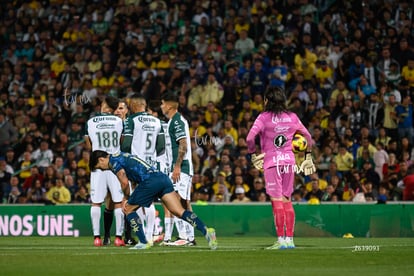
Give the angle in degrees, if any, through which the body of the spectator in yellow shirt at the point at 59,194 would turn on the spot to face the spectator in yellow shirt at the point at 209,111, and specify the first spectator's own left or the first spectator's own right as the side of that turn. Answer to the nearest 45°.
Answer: approximately 90° to the first spectator's own left

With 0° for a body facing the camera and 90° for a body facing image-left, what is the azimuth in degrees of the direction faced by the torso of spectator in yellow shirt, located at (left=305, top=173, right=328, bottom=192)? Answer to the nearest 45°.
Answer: approximately 0°

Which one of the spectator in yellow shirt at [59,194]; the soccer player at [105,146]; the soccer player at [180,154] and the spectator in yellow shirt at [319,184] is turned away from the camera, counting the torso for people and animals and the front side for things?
the soccer player at [105,146]

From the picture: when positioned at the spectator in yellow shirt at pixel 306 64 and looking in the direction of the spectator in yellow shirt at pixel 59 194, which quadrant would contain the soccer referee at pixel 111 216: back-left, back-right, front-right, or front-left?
front-left

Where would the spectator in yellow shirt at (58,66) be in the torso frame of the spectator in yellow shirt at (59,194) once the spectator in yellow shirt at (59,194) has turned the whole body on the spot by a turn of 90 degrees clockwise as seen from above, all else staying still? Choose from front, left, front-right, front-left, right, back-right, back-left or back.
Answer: right

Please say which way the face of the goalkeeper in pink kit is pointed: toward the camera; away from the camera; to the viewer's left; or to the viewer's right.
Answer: away from the camera

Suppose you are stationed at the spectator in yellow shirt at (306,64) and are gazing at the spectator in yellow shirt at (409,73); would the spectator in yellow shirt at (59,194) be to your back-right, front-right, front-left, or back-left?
back-right

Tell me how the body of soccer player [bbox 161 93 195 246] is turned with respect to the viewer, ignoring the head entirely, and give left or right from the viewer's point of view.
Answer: facing to the left of the viewer

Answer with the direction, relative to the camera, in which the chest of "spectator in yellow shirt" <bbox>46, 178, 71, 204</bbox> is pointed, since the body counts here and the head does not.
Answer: toward the camera

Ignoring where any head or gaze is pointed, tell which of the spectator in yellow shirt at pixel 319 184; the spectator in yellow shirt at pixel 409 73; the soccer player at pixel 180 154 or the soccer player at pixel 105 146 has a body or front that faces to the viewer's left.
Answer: the soccer player at pixel 180 154

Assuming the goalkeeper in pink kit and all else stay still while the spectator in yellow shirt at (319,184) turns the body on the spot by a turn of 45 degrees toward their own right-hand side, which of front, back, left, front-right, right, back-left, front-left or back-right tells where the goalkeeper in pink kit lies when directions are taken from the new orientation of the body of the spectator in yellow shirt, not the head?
front-left

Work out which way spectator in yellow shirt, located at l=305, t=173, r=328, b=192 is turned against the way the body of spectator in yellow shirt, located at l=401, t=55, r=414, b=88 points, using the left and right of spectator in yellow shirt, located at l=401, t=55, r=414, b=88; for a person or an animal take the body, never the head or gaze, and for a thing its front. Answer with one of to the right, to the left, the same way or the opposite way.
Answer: the same way

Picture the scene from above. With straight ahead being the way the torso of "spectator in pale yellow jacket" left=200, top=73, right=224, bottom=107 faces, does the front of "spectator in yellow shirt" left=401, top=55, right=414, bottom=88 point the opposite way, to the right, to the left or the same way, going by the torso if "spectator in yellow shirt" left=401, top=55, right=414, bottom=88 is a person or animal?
the same way

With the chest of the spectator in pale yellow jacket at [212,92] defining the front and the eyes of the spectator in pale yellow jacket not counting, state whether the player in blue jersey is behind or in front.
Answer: in front

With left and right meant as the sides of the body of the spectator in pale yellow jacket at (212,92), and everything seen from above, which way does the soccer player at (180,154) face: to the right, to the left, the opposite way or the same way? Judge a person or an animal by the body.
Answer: to the right

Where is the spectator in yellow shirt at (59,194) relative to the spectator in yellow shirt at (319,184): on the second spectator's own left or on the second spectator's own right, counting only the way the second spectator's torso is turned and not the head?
on the second spectator's own right
